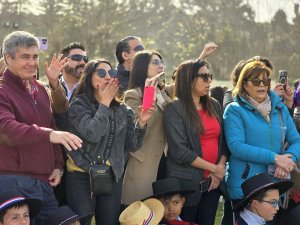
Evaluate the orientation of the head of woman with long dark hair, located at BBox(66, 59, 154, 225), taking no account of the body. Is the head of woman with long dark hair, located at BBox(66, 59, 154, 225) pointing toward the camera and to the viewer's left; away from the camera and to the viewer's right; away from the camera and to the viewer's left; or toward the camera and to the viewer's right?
toward the camera and to the viewer's right

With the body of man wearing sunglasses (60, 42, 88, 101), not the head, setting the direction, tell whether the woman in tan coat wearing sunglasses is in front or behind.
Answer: in front

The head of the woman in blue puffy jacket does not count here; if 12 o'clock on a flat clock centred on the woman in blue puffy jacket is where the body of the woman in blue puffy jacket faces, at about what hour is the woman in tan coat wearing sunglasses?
The woman in tan coat wearing sunglasses is roughly at 4 o'clock from the woman in blue puffy jacket.

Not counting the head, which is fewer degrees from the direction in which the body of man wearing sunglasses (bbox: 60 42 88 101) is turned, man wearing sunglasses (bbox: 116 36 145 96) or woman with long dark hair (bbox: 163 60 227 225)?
the woman with long dark hair

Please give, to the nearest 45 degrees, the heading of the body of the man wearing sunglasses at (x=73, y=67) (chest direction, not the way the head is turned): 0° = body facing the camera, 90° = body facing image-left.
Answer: approximately 315°
